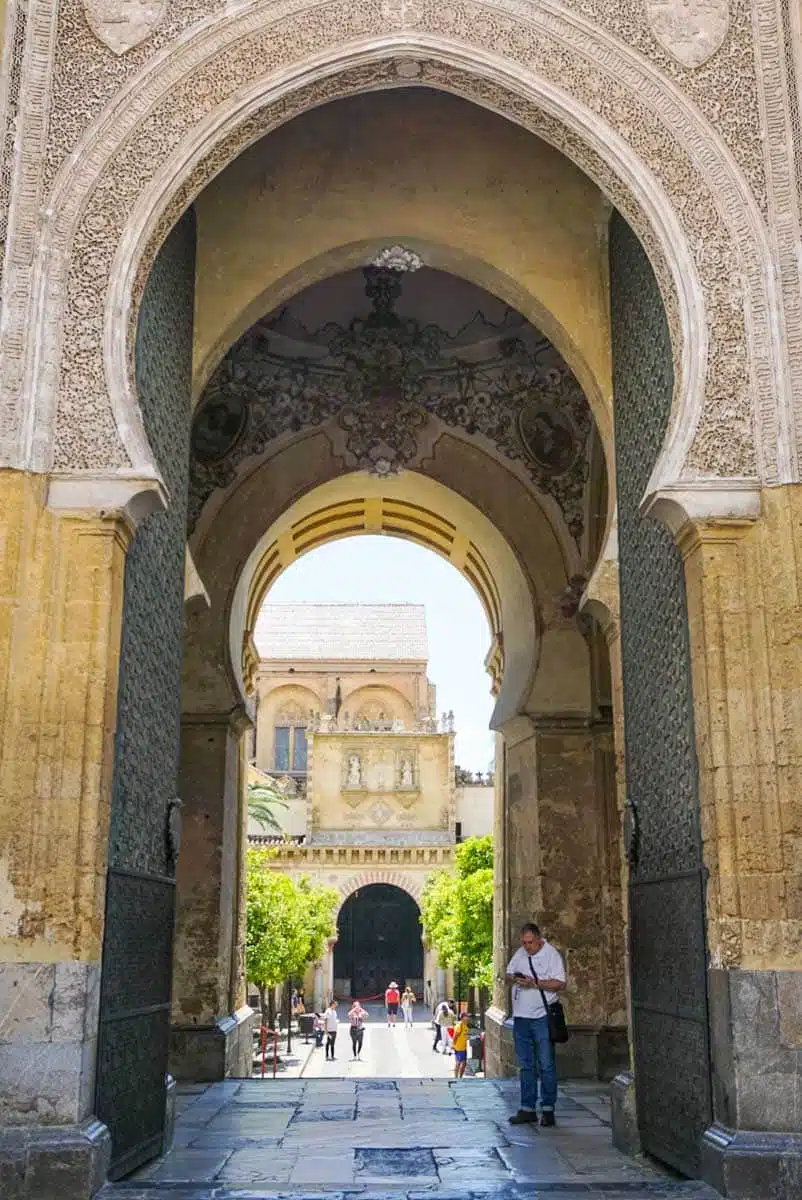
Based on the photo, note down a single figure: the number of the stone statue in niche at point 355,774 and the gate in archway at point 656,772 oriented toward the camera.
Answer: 1

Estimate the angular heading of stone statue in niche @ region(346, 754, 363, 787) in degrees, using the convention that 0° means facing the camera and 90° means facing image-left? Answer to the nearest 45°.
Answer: approximately 0°

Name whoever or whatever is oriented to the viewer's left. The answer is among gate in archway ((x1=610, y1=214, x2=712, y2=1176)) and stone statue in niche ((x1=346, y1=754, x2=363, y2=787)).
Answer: the gate in archway

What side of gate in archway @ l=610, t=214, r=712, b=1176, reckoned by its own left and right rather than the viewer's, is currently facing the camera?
left

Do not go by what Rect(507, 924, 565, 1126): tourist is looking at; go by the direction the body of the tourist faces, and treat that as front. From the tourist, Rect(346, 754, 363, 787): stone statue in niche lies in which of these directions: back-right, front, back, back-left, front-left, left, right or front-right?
back-right

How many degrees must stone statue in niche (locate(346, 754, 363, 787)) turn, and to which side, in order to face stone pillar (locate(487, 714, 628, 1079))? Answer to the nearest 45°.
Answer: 0° — it already faces it

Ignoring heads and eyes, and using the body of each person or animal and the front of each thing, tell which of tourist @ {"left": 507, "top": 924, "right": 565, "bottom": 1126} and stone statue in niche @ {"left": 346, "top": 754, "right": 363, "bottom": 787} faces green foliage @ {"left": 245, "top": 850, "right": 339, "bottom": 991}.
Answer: the stone statue in niche

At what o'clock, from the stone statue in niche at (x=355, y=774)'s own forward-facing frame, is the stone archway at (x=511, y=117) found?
The stone archway is roughly at 12 o'clock from the stone statue in niche.

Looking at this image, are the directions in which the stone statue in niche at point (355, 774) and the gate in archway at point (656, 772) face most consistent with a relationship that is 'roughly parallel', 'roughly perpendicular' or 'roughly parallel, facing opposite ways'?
roughly perpendicular
